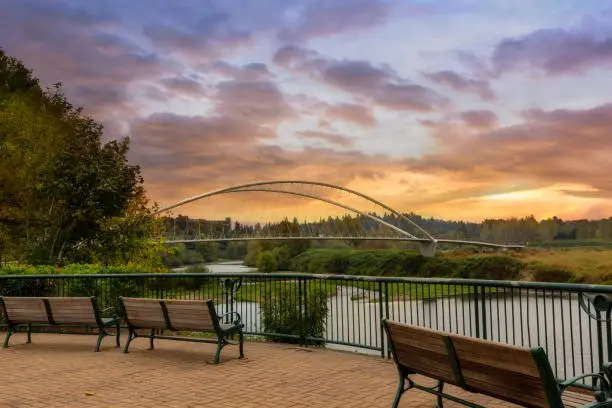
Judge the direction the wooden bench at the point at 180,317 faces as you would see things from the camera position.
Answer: facing away from the viewer and to the right of the viewer

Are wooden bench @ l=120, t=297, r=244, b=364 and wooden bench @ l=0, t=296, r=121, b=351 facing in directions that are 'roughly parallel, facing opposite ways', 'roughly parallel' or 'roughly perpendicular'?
roughly parallel

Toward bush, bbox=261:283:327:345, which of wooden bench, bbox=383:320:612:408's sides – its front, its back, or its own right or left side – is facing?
left

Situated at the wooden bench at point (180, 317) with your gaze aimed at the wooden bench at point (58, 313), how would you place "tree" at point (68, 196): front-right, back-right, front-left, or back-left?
front-right

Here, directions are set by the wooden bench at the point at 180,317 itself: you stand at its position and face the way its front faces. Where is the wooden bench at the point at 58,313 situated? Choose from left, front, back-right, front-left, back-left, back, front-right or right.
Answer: left

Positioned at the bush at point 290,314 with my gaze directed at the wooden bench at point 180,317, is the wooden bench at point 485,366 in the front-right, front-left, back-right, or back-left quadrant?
front-left

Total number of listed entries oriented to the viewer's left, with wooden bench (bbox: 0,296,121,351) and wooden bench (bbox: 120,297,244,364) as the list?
0

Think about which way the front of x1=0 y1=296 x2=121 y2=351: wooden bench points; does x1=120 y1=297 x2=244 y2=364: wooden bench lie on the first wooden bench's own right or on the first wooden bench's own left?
on the first wooden bench's own right

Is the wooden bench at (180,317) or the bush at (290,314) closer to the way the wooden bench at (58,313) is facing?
the bush

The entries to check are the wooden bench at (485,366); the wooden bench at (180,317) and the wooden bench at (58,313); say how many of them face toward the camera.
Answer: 0

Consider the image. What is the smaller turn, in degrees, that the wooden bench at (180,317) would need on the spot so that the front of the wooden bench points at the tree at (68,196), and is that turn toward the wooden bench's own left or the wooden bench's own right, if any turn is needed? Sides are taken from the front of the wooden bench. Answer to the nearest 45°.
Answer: approximately 45° to the wooden bench's own left

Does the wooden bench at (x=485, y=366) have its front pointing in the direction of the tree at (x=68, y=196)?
no

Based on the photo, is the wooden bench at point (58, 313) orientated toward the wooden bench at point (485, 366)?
no

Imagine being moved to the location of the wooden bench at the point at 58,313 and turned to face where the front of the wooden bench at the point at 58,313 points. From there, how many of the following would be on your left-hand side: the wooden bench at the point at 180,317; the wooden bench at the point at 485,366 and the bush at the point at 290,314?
0

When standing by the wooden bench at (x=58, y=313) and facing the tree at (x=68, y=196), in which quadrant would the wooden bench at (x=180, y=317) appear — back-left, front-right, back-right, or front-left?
back-right

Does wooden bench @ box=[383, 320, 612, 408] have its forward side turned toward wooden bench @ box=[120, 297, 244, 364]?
no

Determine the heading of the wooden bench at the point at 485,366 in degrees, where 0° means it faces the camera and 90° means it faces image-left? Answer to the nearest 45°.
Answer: approximately 225°
